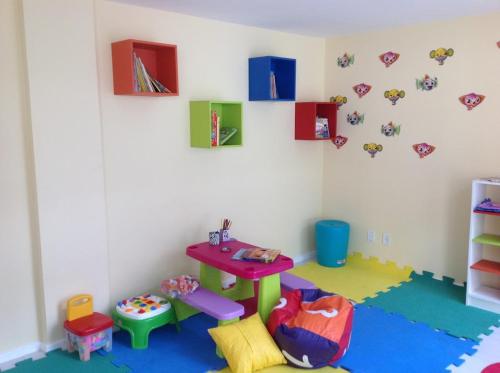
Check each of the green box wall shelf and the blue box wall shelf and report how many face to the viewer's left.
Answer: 0

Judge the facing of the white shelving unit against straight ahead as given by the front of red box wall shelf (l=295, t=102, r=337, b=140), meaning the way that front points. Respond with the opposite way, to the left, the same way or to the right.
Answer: to the right

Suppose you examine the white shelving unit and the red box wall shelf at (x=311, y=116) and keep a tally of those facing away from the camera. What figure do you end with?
0

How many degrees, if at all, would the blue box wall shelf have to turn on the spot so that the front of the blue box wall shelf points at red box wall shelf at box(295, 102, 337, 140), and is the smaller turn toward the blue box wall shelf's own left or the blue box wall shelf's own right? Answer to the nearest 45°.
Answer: approximately 90° to the blue box wall shelf's own left

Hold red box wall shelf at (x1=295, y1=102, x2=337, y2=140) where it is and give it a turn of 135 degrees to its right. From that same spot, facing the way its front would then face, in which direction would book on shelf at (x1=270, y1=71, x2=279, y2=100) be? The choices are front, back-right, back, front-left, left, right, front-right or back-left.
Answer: front-left

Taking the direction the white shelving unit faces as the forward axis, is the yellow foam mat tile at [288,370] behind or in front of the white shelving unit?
in front

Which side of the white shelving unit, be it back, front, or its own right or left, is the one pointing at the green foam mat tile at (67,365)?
front

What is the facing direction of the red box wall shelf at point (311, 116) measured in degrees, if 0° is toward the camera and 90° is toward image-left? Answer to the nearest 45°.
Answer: approximately 315°
